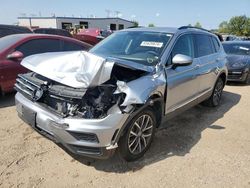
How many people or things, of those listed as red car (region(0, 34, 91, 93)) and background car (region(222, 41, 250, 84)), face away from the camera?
0

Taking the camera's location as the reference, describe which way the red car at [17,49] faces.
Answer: facing the viewer and to the left of the viewer

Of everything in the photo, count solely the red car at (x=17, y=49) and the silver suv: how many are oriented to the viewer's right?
0

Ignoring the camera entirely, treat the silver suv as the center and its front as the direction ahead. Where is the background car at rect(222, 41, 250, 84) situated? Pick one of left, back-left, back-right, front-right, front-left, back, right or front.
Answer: back

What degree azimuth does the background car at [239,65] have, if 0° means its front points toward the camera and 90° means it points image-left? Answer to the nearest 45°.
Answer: approximately 45°

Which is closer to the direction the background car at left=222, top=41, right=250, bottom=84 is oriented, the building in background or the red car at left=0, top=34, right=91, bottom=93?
the red car

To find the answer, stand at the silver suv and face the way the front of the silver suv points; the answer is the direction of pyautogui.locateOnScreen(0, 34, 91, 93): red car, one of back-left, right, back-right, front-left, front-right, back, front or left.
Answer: right

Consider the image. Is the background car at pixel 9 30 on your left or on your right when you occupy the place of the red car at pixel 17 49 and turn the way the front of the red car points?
on your right

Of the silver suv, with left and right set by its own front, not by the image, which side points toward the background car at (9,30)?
right
